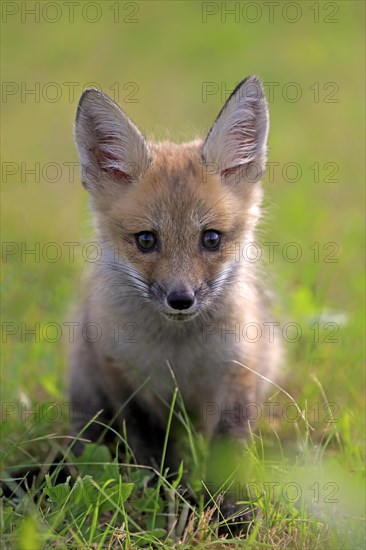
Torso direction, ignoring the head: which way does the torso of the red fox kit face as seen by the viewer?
toward the camera
